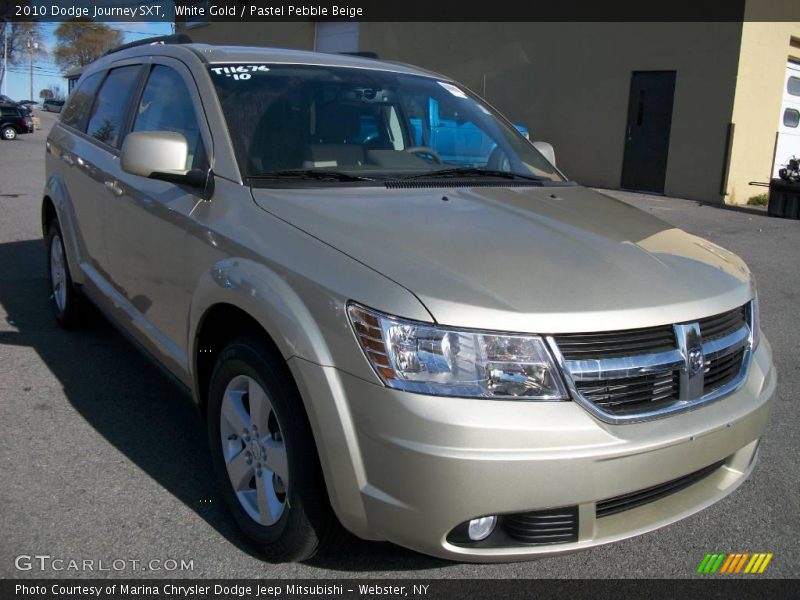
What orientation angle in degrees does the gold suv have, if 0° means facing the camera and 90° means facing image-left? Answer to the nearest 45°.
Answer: approximately 315°

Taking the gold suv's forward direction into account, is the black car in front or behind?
behind
